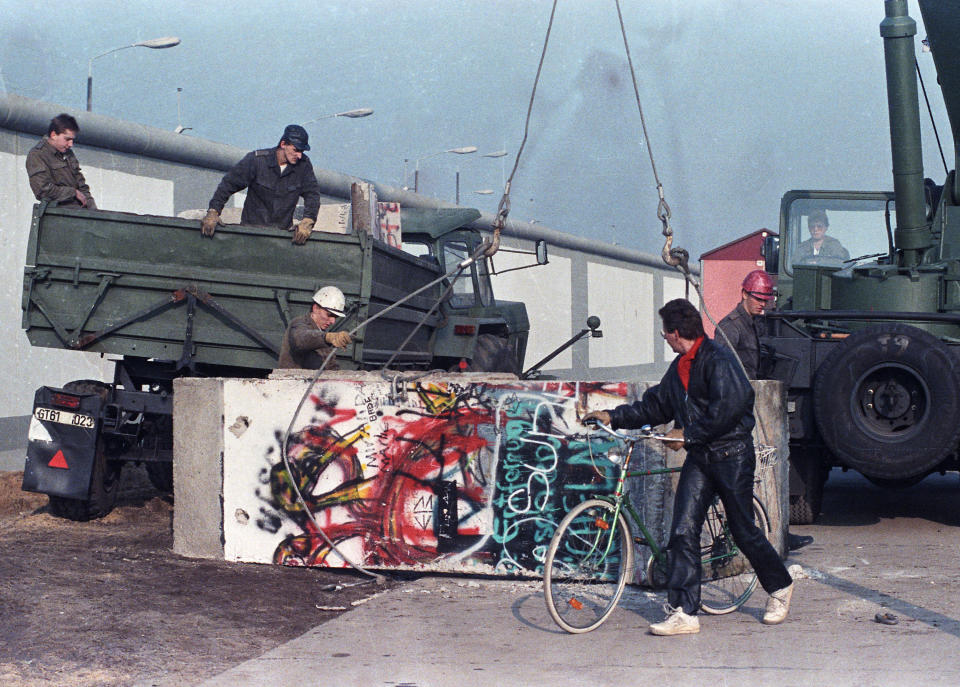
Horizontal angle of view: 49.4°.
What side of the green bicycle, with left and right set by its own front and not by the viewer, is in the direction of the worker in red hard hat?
back

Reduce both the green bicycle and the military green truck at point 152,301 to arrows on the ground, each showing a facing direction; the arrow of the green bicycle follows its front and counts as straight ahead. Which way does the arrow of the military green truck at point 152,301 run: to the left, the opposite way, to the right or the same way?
the opposite way

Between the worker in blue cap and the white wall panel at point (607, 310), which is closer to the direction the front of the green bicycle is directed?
the worker in blue cap

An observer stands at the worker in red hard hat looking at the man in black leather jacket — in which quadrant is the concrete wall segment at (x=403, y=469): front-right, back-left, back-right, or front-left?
front-right

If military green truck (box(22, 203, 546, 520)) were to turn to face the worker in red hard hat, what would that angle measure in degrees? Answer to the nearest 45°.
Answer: approximately 45° to its right

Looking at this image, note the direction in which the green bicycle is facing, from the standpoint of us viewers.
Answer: facing the viewer and to the left of the viewer

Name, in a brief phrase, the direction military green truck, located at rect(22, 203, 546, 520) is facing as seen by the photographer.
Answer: facing away from the viewer and to the right of the viewer

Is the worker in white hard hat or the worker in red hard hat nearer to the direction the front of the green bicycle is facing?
the worker in white hard hat

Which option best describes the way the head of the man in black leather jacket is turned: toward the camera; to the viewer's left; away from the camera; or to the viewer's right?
to the viewer's left

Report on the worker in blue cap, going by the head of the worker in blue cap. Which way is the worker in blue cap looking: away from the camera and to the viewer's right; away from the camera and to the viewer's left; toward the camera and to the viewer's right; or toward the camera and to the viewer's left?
toward the camera and to the viewer's right

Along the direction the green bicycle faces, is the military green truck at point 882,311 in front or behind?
behind

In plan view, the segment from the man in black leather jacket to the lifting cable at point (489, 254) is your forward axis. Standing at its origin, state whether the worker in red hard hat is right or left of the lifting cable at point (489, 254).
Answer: right

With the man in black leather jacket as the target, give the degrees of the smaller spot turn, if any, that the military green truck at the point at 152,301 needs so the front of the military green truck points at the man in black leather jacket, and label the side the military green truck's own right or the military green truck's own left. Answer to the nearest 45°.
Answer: approximately 90° to the military green truck's own right
